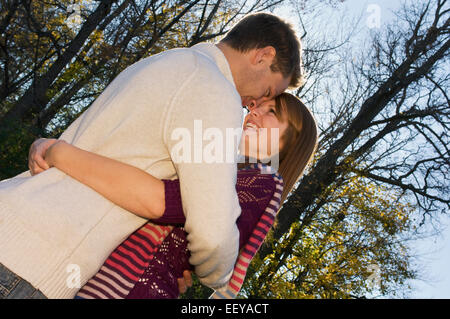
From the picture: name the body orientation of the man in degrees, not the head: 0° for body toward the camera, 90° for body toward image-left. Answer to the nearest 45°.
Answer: approximately 270°

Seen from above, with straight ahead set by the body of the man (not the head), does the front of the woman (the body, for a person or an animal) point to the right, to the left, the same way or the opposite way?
the opposite way

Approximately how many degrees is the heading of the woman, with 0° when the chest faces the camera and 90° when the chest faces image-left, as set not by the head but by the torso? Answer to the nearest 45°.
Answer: approximately 90°
